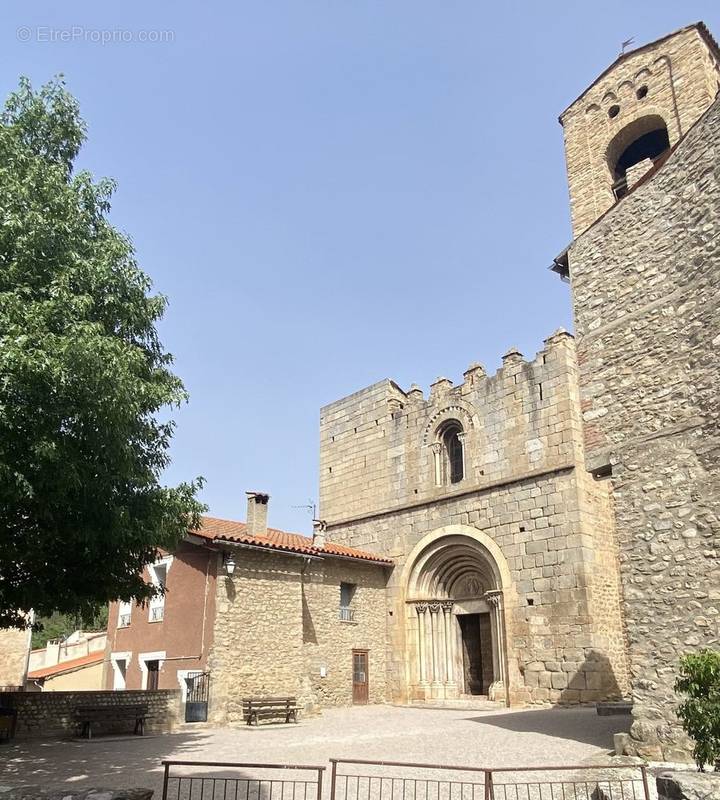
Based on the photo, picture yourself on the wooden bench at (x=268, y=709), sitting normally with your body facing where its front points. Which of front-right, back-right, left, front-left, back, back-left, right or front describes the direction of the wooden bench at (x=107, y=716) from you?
right

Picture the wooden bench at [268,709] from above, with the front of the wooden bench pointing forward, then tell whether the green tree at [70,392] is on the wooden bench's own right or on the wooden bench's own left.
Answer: on the wooden bench's own right

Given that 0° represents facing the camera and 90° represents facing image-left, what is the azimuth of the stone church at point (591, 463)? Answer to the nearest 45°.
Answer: approximately 45°

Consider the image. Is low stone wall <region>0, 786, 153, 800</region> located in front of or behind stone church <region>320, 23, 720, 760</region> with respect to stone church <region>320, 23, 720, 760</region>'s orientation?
in front

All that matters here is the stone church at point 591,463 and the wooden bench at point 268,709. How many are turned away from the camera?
0

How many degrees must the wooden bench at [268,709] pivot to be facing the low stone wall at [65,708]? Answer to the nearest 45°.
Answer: approximately 90° to its right

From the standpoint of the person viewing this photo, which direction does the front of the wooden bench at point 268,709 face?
facing the viewer and to the right of the viewer

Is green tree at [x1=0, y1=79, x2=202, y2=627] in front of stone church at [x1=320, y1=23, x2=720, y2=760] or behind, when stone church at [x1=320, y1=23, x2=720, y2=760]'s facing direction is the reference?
in front

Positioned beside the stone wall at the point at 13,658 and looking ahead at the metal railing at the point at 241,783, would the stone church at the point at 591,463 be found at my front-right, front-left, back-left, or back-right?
front-left

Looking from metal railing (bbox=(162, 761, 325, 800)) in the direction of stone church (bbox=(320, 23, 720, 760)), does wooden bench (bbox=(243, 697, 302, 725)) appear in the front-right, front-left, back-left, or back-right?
front-left
